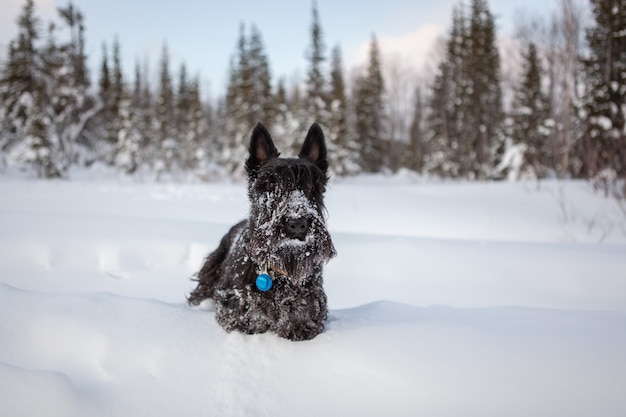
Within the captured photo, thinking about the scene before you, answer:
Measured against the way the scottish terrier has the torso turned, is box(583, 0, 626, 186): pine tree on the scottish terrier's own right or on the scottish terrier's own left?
on the scottish terrier's own left

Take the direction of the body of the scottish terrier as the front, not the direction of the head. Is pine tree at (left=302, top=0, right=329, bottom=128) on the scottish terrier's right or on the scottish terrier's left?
on the scottish terrier's left

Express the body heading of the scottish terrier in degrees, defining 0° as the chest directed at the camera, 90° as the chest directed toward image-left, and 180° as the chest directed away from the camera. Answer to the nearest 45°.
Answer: approximately 315°

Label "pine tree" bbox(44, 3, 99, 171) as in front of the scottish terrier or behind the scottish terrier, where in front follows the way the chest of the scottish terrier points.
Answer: behind

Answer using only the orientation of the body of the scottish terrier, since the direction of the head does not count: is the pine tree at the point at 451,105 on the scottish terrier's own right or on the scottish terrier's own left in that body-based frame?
on the scottish terrier's own left

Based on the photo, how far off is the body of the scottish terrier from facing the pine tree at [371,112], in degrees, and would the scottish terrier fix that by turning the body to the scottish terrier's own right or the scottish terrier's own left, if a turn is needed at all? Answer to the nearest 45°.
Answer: approximately 135° to the scottish terrier's own left
